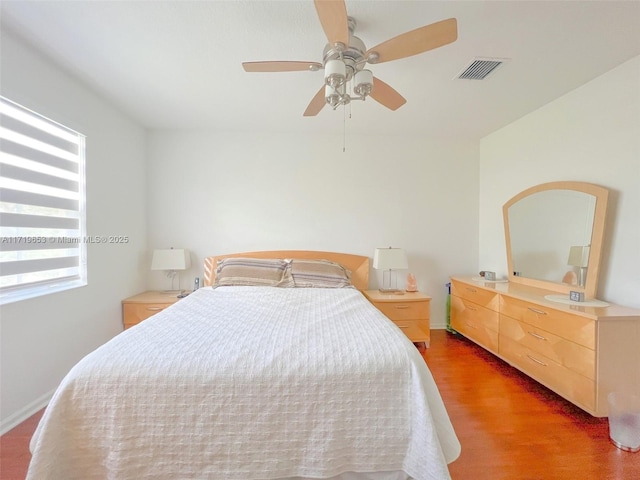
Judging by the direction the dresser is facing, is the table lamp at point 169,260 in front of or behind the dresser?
in front

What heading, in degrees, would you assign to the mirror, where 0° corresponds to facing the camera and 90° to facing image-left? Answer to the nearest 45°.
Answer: approximately 45°

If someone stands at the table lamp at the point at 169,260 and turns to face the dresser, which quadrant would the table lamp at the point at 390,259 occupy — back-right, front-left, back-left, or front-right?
front-left

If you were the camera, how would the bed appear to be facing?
facing the viewer

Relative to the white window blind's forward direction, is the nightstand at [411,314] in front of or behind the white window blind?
in front

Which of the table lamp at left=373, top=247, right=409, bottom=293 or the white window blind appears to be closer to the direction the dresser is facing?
the white window blind

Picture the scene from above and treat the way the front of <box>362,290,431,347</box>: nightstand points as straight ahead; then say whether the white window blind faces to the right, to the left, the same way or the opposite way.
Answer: to the left

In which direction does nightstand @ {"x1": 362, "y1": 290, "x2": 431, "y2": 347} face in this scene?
toward the camera

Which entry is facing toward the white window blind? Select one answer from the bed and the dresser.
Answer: the dresser

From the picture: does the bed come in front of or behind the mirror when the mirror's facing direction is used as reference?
in front

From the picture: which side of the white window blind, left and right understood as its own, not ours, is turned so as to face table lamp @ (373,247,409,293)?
front

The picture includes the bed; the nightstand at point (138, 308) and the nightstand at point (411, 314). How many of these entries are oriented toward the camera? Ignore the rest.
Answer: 3

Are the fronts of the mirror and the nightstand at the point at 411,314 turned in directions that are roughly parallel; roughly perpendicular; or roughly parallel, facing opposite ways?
roughly perpendicular

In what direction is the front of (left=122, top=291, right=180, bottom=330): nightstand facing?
toward the camera

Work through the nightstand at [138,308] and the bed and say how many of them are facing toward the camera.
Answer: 2

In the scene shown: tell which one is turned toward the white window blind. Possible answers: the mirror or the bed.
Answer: the mirror

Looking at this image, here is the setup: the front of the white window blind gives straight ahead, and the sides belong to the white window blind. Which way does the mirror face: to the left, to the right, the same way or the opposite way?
the opposite way

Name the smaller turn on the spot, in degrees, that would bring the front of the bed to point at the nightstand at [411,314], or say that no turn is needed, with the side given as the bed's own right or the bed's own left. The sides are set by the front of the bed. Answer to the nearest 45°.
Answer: approximately 135° to the bed's own left

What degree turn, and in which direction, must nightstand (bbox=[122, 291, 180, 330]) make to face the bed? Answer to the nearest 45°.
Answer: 0° — it already faces it
